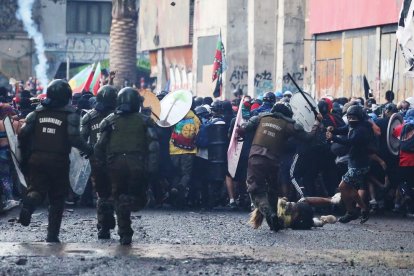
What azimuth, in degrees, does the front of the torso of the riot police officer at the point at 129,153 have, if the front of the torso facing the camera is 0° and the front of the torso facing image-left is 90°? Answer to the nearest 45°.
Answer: approximately 180°

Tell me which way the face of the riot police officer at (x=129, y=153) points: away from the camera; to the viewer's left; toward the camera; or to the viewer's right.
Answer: away from the camera

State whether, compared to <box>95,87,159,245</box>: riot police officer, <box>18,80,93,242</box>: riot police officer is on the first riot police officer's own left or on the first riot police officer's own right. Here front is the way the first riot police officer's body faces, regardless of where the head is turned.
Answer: on the first riot police officer's own left
